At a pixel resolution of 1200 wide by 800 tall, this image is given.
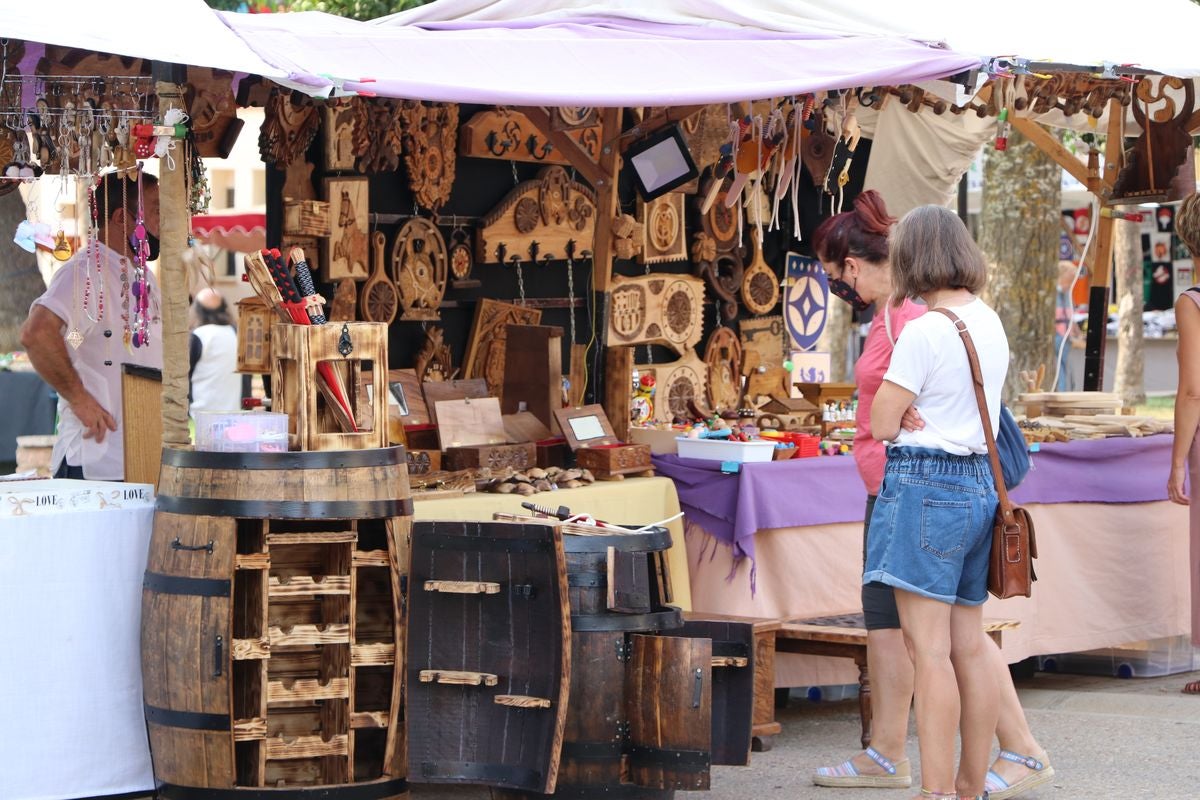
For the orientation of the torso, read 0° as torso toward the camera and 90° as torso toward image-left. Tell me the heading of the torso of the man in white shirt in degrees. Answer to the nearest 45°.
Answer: approximately 315°

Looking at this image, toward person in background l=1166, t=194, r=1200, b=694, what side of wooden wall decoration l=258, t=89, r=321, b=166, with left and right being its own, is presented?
left

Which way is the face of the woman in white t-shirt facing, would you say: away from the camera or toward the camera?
away from the camera

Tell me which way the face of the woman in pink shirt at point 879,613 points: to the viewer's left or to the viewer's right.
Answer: to the viewer's left

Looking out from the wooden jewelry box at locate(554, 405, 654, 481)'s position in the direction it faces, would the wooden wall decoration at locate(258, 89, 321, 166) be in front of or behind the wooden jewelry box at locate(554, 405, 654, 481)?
behind

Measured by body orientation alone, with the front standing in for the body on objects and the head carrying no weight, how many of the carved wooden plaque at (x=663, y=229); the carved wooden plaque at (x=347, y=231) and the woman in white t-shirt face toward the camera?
2

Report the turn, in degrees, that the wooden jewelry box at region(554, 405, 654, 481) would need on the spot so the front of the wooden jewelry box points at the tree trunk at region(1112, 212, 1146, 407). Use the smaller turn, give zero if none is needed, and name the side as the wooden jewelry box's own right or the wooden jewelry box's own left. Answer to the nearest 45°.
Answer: approximately 90° to the wooden jewelry box's own left

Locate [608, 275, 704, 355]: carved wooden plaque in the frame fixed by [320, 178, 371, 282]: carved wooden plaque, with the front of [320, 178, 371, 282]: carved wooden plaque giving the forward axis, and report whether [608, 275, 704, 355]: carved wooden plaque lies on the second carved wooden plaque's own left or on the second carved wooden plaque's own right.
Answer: on the second carved wooden plaque's own left
